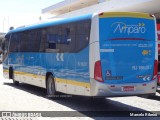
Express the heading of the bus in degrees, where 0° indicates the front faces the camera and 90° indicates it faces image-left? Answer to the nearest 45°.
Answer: approximately 135°
